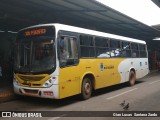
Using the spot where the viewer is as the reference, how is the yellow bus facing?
facing the viewer and to the left of the viewer
